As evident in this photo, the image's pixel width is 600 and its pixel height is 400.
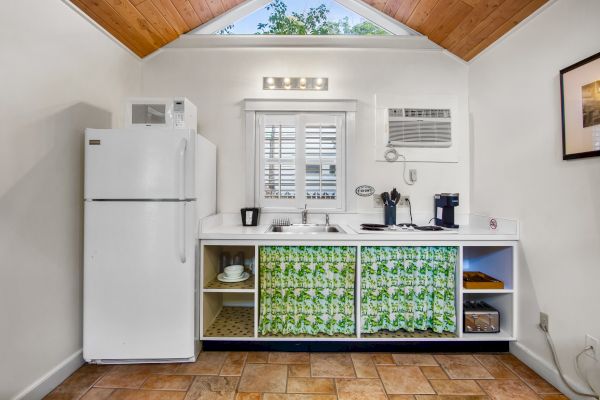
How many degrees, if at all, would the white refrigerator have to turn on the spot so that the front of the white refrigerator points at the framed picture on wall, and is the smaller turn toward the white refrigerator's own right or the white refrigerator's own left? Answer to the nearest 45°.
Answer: approximately 45° to the white refrigerator's own left

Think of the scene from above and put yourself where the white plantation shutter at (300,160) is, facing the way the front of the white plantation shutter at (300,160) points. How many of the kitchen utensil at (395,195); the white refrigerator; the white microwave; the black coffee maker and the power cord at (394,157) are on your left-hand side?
3

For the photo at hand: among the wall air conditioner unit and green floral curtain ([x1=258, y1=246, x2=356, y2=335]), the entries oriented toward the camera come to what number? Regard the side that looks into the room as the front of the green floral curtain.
2

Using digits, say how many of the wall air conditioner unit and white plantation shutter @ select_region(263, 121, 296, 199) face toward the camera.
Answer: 2

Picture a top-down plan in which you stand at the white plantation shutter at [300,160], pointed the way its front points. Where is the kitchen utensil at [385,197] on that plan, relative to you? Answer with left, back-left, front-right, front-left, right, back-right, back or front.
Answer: left

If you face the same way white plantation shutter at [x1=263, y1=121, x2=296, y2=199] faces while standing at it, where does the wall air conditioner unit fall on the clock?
The wall air conditioner unit is roughly at 9 o'clock from the white plantation shutter.

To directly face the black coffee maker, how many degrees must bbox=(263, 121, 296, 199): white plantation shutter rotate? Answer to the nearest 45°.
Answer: approximately 90° to its left

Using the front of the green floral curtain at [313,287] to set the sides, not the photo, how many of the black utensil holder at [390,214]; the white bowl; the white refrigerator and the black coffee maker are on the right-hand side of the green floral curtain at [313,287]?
2
